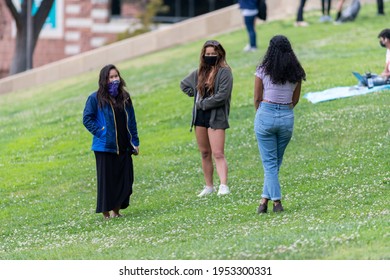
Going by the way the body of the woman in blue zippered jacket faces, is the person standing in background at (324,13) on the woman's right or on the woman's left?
on the woman's left

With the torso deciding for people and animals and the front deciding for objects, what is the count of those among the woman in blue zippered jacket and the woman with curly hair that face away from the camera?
1

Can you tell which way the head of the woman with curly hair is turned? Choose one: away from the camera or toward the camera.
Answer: away from the camera

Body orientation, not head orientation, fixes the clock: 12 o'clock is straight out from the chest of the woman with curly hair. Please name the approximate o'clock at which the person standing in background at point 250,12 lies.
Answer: The person standing in background is roughly at 12 o'clock from the woman with curly hair.

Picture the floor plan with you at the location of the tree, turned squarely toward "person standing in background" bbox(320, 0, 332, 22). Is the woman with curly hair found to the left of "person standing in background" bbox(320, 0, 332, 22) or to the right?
right

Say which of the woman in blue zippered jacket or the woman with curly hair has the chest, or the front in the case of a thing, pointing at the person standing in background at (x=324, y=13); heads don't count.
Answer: the woman with curly hair

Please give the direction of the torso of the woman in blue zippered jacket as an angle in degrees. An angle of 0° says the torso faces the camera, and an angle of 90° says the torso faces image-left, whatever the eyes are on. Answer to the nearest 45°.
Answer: approximately 315°

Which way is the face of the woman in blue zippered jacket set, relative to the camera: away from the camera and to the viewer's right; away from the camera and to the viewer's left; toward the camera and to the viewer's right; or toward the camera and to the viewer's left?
toward the camera and to the viewer's right

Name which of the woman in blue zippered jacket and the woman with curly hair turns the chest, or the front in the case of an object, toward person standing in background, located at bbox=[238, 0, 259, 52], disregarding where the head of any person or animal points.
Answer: the woman with curly hair

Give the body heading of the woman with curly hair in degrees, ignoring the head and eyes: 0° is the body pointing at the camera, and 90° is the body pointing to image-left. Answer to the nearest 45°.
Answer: approximately 180°
